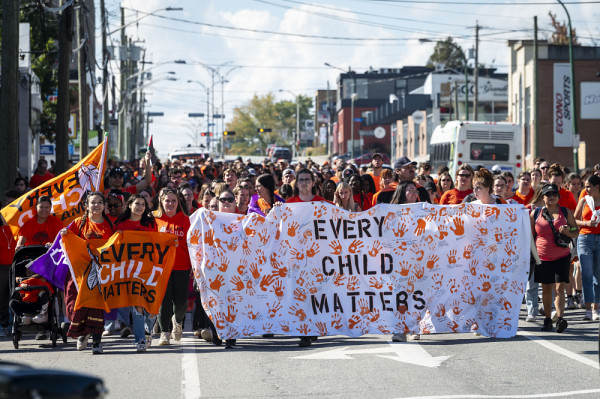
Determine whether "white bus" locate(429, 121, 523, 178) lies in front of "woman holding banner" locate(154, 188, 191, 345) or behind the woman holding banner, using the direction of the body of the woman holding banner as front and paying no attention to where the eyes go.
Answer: behind

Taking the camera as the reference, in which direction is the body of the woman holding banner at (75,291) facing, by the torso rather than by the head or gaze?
toward the camera

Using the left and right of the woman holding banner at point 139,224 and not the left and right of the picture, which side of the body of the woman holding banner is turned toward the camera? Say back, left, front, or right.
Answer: front
